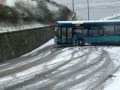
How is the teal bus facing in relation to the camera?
to the viewer's left

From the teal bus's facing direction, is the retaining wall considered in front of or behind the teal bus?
in front
